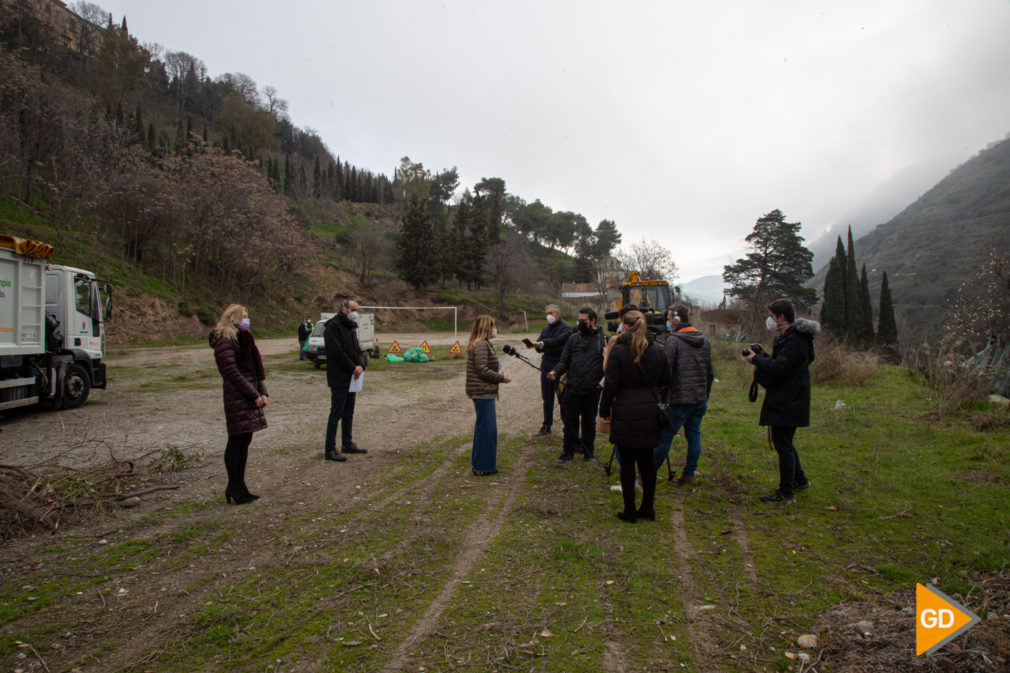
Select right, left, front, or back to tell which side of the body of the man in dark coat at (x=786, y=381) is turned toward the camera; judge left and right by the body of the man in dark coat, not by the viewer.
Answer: left

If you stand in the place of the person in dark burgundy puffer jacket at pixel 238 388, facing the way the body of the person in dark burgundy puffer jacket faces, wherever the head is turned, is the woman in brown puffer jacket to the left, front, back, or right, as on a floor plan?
front

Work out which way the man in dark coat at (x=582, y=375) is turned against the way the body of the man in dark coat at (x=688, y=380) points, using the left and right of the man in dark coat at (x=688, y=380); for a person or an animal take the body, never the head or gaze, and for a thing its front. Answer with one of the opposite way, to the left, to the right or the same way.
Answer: to the left

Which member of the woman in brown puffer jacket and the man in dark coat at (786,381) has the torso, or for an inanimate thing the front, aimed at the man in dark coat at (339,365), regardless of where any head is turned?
the man in dark coat at (786,381)

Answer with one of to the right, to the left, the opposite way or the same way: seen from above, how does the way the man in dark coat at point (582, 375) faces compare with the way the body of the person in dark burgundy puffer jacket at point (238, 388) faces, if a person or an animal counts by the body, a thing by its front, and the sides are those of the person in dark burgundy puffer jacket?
the opposite way

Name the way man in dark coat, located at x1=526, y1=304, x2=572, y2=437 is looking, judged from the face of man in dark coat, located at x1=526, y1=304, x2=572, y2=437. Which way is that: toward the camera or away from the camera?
toward the camera

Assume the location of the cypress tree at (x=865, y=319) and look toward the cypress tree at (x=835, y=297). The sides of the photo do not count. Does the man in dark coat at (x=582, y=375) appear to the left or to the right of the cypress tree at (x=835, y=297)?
left

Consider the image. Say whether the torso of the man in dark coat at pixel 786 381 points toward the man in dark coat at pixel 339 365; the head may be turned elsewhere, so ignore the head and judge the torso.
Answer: yes

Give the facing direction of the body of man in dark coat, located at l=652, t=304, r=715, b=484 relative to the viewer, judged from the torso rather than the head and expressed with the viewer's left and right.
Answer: facing away from the viewer and to the left of the viewer

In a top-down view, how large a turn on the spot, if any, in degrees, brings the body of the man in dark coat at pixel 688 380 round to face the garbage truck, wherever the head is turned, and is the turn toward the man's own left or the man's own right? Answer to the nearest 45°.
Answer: approximately 45° to the man's own left

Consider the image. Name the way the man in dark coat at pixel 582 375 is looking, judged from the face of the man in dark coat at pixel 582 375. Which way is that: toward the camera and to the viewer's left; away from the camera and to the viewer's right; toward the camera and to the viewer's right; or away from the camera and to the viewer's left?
toward the camera and to the viewer's left

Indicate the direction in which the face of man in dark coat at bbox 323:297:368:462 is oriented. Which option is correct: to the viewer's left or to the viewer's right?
to the viewer's right

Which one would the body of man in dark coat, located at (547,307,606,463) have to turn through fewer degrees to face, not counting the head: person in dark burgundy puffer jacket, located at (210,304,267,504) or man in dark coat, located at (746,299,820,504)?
the person in dark burgundy puffer jacket

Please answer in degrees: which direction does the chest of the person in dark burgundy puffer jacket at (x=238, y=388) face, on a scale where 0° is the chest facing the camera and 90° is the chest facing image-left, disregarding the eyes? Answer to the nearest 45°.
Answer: approximately 270°

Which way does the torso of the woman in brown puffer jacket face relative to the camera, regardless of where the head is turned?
to the viewer's right
